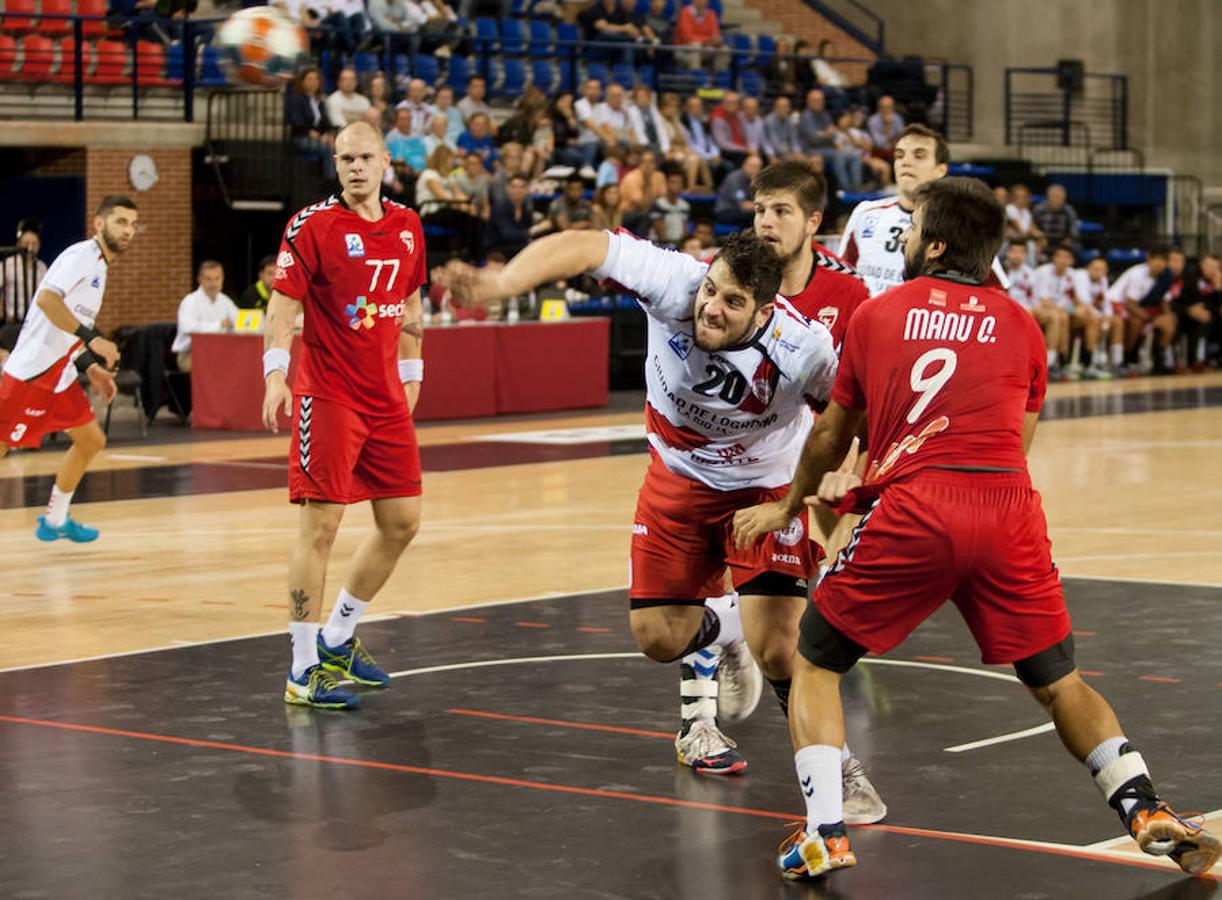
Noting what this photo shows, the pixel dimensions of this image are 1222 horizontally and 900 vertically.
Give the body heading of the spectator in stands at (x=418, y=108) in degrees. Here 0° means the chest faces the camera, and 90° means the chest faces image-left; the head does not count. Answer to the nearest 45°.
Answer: approximately 0°

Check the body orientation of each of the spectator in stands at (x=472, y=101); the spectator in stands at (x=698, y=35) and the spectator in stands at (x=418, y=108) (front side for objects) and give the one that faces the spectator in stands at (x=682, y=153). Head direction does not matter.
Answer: the spectator in stands at (x=698, y=35)

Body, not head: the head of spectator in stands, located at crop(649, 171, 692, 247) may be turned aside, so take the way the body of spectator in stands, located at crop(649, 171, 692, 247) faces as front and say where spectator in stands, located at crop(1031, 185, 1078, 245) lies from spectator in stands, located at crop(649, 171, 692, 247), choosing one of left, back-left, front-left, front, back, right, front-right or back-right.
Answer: back-left

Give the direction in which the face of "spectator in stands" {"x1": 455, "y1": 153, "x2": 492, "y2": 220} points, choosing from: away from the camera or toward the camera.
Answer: toward the camera

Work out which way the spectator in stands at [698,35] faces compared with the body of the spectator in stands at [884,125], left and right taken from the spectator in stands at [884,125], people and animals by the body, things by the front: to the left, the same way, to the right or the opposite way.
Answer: the same way

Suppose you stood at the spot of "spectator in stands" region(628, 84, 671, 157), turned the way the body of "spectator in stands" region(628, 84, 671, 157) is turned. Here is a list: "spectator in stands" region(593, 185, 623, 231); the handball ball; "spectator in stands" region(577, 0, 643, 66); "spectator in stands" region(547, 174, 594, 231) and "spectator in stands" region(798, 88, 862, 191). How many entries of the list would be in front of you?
3

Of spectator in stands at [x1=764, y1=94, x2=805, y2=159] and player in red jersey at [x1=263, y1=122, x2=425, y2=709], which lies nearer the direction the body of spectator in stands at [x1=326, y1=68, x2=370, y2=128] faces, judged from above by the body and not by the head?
the player in red jersey

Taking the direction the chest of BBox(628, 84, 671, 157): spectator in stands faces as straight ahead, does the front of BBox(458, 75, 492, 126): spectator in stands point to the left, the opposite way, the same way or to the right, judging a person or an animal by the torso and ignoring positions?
the same way

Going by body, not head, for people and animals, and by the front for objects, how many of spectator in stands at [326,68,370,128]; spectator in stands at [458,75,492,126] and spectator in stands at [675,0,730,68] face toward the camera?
3

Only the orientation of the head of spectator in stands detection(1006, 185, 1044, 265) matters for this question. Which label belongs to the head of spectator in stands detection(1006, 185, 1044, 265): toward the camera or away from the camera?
toward the camera

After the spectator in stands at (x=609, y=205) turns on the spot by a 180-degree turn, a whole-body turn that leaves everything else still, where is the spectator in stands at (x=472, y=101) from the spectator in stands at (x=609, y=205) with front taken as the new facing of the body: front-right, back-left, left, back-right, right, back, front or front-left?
front-left

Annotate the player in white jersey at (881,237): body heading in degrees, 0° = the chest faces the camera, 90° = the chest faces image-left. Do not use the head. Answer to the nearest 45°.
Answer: approximately 0°

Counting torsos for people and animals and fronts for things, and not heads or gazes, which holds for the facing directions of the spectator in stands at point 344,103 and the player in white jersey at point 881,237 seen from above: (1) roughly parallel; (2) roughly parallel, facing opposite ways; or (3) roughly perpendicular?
roughly parallel

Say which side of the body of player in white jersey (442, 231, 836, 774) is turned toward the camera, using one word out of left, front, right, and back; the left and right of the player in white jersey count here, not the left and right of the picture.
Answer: front

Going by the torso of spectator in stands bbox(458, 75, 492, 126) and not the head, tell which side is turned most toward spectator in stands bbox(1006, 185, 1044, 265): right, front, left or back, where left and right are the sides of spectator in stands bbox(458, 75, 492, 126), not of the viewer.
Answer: left

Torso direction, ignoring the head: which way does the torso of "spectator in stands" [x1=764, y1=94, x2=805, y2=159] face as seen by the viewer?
toward the camera

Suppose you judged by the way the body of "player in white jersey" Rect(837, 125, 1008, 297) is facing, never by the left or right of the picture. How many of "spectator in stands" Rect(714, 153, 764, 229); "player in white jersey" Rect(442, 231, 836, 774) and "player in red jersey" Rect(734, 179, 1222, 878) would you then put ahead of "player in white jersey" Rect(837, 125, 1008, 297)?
2

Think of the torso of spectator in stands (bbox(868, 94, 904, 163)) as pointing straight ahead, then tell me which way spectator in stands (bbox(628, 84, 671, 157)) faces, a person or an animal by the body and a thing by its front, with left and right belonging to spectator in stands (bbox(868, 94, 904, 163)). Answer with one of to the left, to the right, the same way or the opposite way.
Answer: the same way

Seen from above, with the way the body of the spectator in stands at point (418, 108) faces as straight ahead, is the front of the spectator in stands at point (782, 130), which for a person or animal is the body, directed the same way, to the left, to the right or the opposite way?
the same way

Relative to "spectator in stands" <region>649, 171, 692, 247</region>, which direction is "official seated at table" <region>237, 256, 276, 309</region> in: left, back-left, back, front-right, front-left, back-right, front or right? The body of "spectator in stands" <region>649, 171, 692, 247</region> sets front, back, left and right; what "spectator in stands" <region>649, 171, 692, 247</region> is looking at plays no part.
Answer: front-right

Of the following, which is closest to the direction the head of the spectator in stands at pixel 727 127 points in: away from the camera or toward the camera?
toward the camera
